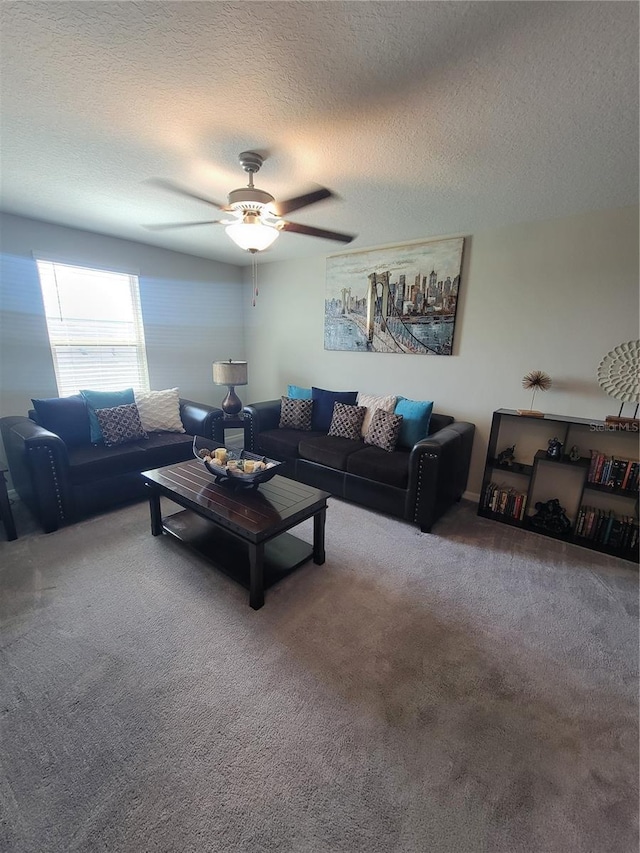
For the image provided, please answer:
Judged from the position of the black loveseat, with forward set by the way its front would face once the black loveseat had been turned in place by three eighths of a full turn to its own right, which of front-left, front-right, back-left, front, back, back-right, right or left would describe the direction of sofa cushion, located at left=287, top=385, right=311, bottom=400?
back

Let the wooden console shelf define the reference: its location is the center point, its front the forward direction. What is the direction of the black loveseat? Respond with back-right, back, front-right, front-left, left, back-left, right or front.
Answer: front

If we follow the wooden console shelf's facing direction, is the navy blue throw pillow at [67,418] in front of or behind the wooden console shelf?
in front

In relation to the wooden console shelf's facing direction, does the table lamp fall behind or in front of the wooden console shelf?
in front

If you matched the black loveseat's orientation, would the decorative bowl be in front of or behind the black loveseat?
in front

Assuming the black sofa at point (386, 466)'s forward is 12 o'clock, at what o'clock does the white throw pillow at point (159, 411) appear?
The white throw pillow is roughly at 2 o'clock from the black sofa.

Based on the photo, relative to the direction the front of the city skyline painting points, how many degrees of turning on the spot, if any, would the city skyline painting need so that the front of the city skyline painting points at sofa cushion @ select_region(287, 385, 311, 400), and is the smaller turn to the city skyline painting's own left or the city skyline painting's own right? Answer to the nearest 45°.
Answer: approximately 45° to the city skyline painting's own right

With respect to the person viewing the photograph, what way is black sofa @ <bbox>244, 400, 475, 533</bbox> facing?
facing the viewer and to the left of the viewer

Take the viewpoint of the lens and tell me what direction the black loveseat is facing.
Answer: facing the viewer and to the right of the viewer

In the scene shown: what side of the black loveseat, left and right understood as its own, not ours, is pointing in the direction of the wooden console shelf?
front

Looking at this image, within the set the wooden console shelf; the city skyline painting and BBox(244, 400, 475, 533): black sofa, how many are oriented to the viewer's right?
0

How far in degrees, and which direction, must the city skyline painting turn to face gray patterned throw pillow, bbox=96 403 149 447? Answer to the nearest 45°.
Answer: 0° — it already faces it

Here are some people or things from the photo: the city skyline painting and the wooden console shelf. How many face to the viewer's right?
0

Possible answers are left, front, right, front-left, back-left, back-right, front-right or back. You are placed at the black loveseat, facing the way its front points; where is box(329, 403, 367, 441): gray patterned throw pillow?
front-left

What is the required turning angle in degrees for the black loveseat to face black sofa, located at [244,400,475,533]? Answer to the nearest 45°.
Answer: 0° — it already faces it

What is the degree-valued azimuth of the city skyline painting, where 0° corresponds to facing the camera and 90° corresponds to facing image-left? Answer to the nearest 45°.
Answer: approximately 45°
